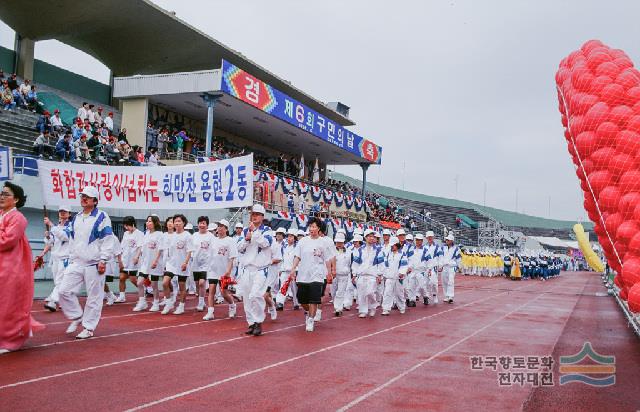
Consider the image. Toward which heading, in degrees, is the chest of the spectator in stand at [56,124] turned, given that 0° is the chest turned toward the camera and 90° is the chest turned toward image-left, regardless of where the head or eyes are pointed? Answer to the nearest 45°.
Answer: approximately 315°

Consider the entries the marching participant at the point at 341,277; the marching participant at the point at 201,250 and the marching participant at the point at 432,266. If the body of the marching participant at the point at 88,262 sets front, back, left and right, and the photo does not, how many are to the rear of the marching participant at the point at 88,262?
3

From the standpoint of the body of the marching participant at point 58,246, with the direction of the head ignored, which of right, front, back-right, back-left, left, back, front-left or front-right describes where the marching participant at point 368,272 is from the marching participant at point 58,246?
back-left

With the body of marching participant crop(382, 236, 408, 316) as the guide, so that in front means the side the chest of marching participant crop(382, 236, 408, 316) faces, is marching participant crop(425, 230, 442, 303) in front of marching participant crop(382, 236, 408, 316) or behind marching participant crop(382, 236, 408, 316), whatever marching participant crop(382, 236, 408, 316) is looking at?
behind

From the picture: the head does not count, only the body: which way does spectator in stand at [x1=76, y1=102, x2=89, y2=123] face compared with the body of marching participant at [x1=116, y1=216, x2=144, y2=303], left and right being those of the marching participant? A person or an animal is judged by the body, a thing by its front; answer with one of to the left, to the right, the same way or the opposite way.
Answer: to the left

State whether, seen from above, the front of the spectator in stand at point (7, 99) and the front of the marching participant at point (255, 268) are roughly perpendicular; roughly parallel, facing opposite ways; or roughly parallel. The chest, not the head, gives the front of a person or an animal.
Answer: roughly perpendicular

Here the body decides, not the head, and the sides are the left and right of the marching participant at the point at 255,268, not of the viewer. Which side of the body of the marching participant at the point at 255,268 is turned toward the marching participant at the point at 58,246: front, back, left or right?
right

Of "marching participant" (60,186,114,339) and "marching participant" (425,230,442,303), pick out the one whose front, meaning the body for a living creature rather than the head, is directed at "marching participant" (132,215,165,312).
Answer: "marching participant" (425,230,442,303)

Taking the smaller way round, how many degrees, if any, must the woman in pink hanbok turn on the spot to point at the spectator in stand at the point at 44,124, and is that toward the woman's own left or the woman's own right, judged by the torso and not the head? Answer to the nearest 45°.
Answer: approximately 135° to the woman's own right
